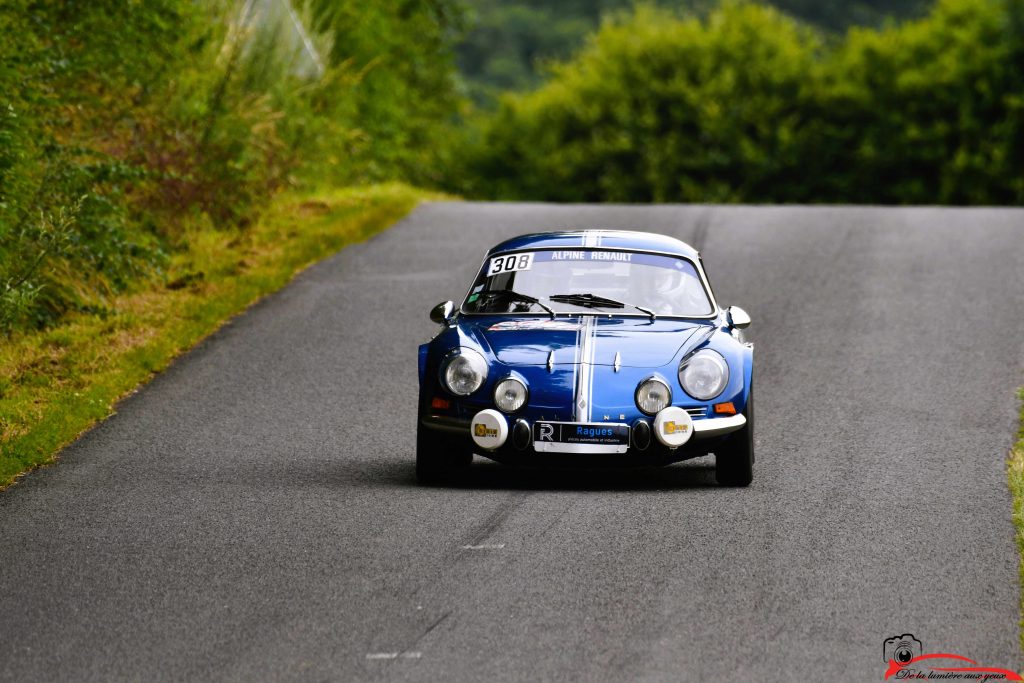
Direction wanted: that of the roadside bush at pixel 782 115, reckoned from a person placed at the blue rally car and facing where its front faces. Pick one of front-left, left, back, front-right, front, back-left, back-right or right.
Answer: back

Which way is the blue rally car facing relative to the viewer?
toward the camera
